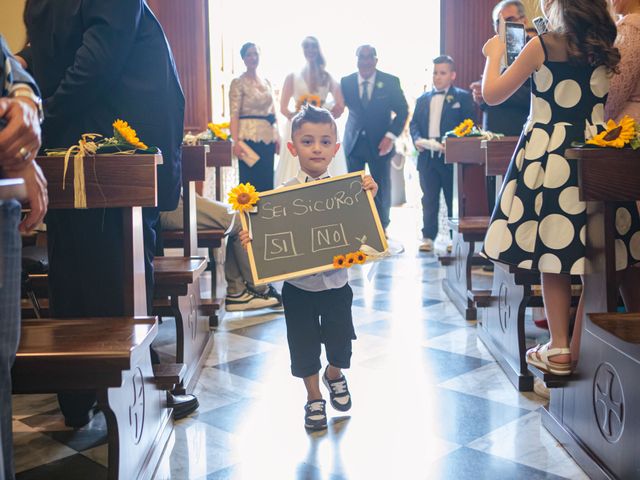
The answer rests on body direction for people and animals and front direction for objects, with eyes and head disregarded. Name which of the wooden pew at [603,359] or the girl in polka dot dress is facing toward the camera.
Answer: the wooden pew

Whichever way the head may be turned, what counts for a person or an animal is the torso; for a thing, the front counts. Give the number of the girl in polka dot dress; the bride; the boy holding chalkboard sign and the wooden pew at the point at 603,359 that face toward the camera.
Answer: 3

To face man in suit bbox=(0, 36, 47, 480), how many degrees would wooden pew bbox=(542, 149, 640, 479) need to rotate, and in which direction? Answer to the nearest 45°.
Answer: approximately 45° to its right

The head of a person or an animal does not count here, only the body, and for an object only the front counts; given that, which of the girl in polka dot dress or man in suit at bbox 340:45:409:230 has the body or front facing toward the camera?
the man in suit

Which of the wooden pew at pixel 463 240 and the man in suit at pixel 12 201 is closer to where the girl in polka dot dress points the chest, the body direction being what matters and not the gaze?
the wooden pew

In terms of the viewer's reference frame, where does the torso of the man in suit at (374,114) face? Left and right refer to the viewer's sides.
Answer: facing the viewer

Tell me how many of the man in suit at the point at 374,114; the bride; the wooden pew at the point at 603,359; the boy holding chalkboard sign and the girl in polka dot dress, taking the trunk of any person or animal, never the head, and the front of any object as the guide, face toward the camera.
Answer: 4

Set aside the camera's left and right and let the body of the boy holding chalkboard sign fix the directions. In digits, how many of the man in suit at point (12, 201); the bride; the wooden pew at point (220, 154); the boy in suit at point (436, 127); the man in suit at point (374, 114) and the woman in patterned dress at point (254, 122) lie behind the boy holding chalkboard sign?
5

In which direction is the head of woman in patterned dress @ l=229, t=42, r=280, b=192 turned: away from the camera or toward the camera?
toward the camera

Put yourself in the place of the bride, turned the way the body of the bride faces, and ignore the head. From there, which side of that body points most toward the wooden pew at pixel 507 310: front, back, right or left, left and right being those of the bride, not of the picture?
front

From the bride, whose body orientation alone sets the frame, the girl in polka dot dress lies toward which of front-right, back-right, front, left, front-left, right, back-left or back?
front

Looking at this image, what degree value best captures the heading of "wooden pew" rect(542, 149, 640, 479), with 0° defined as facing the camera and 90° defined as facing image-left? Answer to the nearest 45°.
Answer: approximately 0°

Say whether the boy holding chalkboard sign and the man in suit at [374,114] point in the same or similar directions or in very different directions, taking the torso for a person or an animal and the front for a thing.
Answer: same or similar directions

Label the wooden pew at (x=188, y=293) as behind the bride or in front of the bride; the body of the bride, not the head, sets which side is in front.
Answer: in front

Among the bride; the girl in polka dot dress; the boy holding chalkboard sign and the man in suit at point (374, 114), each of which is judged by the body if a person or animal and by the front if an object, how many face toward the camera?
3

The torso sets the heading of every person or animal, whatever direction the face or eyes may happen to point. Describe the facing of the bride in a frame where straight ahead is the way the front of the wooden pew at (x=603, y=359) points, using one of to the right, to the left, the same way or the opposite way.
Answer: the same way
